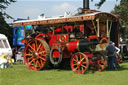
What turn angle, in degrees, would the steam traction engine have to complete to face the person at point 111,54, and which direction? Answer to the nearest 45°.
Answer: approximately 45° to its left

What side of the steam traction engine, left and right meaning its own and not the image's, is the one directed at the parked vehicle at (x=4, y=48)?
back

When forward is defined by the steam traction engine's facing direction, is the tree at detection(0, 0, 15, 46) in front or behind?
behind

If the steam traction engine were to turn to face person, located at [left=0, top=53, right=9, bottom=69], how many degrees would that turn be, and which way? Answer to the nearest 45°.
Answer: approximately 135° to its right

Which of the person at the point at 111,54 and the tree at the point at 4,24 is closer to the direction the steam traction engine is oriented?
the person

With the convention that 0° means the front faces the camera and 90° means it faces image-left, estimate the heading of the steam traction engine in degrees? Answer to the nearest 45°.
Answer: approximately 315°
